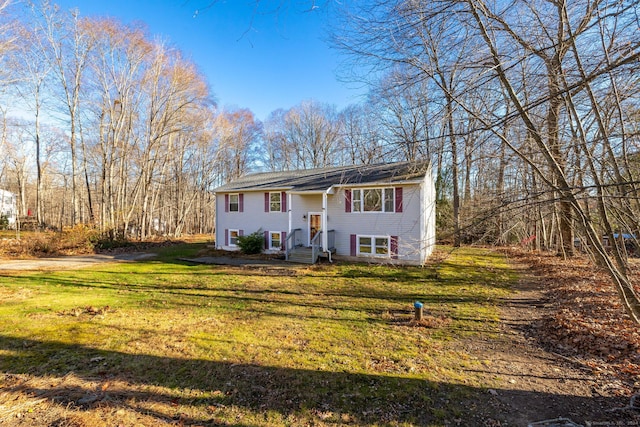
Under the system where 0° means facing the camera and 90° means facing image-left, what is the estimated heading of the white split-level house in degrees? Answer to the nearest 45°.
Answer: approximately 45°
